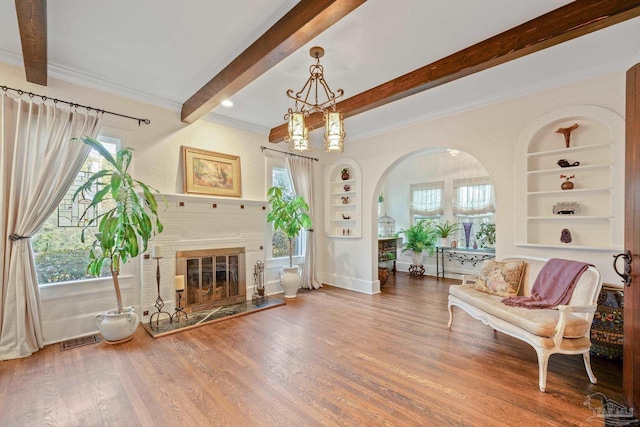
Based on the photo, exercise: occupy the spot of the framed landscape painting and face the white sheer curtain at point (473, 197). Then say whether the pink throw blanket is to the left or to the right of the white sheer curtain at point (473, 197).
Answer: right

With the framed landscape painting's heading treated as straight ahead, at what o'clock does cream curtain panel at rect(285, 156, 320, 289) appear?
The cream curtain panel is roughly at 10 o'clock from the framed landscape painting.

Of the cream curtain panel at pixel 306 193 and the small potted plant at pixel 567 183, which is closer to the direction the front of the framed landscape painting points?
the small potted plant

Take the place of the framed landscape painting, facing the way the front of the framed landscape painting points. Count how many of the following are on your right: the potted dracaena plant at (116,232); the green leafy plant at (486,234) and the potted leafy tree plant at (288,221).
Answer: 1

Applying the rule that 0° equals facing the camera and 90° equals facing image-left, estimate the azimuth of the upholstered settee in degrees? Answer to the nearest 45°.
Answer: approximately 45°

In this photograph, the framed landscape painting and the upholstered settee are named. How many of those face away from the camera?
0

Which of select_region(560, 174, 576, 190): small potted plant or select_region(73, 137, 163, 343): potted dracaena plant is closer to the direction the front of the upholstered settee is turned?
the potted dracaena plant

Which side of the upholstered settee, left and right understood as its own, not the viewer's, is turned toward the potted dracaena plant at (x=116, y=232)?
front

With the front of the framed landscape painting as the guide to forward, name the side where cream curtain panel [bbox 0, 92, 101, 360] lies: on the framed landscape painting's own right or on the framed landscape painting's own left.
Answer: on the framed landscape painting's own right

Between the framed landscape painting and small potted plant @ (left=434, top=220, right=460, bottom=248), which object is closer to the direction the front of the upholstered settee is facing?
the framed landscape painting

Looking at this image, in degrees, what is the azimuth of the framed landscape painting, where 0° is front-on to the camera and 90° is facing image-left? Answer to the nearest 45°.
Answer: approximately 315°

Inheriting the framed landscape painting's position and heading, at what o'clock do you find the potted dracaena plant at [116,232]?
The potted dracaena plant is roughly at 3 o'clock from the framed landscape painting.

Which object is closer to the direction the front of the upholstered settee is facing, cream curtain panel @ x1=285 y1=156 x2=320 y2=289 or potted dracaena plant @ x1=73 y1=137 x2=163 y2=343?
the potted dracaena plant
